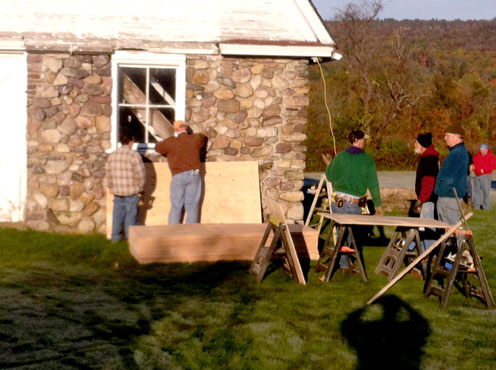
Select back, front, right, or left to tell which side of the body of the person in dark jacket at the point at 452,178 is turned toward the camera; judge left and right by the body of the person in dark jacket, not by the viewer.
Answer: left

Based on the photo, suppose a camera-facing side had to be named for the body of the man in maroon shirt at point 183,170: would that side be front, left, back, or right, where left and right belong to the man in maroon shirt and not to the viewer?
back

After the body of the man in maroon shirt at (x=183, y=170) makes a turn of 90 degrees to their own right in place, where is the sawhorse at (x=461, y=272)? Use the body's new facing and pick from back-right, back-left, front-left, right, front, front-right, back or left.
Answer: front-right

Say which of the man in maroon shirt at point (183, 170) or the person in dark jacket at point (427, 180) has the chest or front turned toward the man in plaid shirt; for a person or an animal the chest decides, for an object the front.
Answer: the person in dark jacket

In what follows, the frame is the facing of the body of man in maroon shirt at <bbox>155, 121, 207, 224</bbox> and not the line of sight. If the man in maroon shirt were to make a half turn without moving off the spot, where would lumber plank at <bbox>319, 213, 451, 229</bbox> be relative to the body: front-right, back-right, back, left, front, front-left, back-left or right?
front-left

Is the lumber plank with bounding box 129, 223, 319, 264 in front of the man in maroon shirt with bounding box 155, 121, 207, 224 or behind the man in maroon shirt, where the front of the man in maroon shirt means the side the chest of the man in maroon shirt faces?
behind

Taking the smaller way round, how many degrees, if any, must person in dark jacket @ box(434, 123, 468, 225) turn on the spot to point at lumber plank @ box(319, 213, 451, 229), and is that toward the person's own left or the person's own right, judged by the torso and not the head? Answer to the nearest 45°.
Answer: approximately 45° to the person's own left

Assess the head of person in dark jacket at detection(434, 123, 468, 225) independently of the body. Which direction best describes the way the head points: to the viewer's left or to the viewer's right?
to the viewer's left

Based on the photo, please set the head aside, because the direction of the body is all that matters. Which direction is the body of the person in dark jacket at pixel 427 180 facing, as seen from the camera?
to the viewer's left

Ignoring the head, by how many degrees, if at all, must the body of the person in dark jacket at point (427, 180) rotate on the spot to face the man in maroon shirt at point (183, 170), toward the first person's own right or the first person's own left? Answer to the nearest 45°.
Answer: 0° — they already face them
